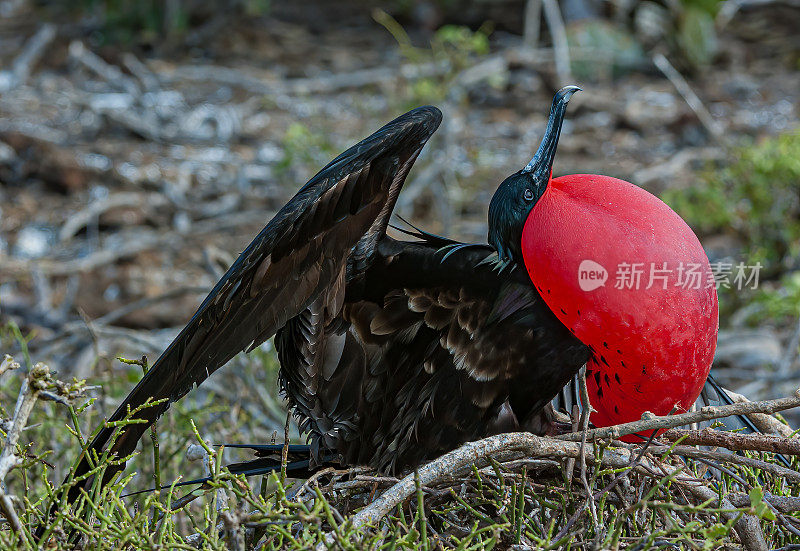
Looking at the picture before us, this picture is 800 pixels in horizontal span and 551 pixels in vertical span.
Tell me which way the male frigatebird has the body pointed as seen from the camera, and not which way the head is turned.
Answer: to the viewer's right

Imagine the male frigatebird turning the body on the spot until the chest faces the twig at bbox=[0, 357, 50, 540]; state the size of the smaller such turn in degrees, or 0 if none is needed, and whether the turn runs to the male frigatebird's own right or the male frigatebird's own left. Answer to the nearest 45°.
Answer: approximately 135° to the male frigatebird's own right

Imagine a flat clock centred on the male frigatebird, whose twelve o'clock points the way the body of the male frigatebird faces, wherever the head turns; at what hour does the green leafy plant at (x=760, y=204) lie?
The green leafy plant is roughly at 10 o'clock from the male frigatebird.
